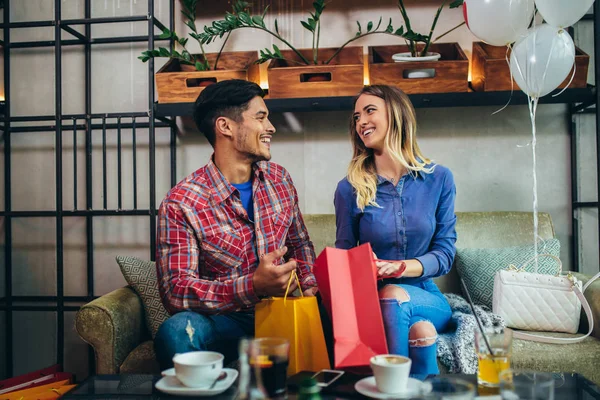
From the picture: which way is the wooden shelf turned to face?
toward the camera

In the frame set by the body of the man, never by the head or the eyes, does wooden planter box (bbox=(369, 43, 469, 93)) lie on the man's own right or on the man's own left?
on the man's own left

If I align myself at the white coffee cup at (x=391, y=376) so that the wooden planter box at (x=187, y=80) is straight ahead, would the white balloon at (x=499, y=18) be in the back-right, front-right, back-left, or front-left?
front-right

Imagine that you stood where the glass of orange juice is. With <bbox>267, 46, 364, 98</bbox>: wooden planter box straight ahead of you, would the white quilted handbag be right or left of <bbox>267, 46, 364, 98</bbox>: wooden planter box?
right

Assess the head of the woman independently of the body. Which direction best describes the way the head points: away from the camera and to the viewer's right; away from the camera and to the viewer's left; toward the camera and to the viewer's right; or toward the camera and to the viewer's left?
toward the camera and to the viewer's left

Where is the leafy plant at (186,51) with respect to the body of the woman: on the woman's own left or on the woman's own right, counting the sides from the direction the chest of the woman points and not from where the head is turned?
on the woman's own right

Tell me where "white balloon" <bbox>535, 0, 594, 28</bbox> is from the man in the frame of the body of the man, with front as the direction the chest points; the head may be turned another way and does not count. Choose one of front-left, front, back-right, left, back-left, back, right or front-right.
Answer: front-left

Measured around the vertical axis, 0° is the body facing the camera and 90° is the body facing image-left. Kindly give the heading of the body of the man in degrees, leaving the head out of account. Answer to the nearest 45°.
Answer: approximately 315°

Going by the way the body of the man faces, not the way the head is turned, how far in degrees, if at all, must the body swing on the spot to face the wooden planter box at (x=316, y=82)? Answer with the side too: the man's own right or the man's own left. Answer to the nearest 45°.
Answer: approximately 90° to the man's own left

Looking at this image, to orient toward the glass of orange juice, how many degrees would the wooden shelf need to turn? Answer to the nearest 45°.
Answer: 0° — it already faces it

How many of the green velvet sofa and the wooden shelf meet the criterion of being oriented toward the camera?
2

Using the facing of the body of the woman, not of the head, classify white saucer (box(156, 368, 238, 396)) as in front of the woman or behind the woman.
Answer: in front

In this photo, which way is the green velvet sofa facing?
toward the camera
